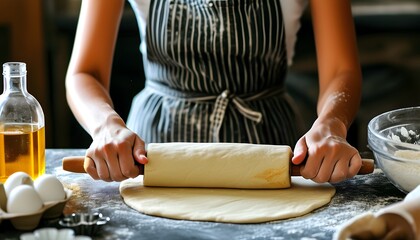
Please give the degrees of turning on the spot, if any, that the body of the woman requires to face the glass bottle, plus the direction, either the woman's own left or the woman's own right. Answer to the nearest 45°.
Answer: approximately 45° to the woman's own right

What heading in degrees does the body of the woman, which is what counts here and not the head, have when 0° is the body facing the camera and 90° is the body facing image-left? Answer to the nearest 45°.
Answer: approximately 0°

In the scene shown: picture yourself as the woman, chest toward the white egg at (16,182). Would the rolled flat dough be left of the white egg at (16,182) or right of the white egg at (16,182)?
left

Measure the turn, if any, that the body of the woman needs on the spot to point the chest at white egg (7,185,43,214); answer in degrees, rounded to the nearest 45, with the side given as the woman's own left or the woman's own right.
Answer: approximately 45° to the woman's own right
